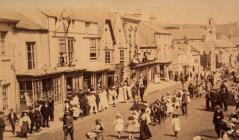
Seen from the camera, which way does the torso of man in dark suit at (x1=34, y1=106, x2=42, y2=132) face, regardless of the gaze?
toward the camera
